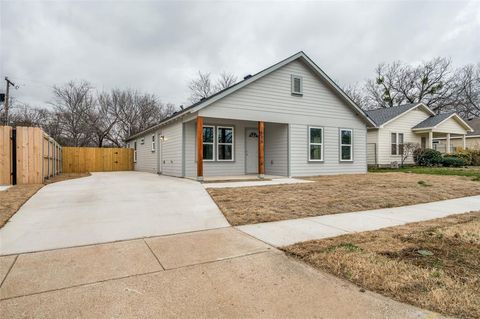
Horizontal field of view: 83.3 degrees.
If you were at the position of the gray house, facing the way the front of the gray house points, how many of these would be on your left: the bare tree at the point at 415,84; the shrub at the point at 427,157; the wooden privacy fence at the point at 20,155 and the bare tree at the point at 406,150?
3

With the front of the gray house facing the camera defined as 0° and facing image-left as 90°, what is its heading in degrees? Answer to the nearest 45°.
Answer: approximately 315°

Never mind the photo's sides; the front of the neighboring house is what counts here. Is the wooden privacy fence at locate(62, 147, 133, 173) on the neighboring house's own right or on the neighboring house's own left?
on the neighboring house's own right

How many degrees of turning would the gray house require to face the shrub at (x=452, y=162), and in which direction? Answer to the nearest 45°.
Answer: approximately 90° to its left

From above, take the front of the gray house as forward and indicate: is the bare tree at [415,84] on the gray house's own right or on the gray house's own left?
on the gray house's own left

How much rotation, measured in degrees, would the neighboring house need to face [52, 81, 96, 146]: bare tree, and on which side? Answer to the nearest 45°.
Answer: approximately 135° to its right

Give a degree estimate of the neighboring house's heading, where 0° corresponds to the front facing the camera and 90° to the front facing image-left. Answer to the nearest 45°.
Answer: approximately 315°

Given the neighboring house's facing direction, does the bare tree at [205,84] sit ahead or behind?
behind

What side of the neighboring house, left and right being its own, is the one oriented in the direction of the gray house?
right

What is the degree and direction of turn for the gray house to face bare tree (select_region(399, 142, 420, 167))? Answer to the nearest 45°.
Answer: approximately 90° to its left

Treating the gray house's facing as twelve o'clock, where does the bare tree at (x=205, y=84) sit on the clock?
The bare tree is roughly at 7 o'clock from the gray house.

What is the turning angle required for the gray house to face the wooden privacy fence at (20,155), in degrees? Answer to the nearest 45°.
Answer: approximately 90° to its right
